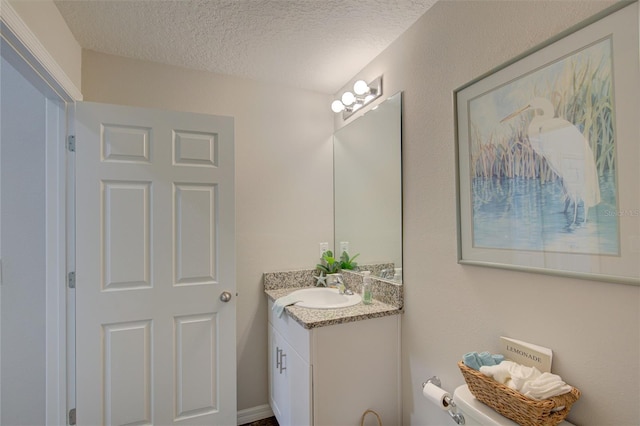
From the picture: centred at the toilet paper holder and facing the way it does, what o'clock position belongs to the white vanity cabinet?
The white vanity cabinet is roughly at 2 o'clock from the toilet paper holder.

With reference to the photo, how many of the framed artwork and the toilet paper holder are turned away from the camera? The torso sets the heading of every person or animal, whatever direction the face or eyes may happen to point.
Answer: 0

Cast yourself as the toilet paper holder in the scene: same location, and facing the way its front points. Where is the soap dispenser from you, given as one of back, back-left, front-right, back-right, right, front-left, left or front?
right

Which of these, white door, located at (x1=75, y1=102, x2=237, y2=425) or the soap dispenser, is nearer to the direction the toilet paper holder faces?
the white door

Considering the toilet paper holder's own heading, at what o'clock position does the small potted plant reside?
The small potted plant is roughly at 3 o'clock from the toilet paper holder.

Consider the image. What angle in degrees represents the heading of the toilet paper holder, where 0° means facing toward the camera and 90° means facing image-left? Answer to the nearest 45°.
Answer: approximately 45°
